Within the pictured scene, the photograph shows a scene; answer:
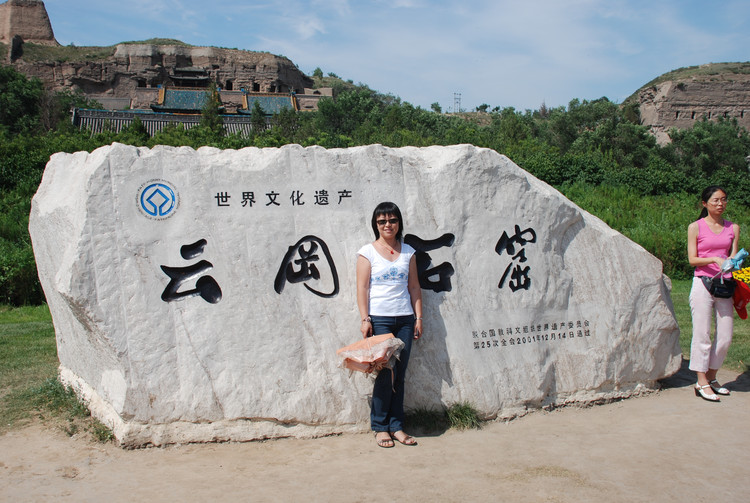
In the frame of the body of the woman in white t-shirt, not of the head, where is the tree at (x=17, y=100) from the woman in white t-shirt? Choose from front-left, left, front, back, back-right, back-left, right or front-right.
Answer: back-right

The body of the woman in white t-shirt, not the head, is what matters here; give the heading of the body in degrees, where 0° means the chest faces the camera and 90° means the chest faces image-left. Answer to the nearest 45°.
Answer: approximately 0°

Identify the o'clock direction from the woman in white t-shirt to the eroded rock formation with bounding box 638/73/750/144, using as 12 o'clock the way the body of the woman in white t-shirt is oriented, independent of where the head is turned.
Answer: The eroded rock formation is roughly at 7 o'clock from the woman in white t-shirt.
